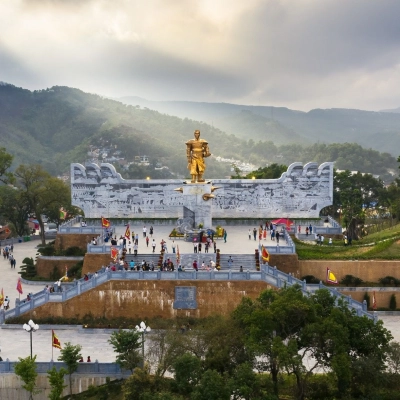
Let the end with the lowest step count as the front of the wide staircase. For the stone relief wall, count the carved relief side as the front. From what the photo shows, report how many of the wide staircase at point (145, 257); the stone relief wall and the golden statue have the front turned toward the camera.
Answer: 3

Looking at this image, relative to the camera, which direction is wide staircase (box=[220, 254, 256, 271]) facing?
toward the camera

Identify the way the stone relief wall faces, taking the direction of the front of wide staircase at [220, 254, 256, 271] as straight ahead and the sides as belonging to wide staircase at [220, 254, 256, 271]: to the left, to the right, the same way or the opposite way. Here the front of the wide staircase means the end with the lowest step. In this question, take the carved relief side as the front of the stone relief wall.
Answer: the same way

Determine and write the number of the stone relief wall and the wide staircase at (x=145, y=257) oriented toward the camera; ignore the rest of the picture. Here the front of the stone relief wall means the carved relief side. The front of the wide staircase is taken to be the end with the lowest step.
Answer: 2

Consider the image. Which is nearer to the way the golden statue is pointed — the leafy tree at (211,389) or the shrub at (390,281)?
the leafy tree

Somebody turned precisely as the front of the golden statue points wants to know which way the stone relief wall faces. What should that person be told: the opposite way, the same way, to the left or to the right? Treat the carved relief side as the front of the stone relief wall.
the same way

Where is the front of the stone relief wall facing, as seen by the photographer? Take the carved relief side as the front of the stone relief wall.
facing the viewer

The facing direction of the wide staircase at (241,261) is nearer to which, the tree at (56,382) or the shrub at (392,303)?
the tree

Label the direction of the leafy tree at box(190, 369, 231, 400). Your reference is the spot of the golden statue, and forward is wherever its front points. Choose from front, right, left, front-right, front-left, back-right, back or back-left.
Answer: front

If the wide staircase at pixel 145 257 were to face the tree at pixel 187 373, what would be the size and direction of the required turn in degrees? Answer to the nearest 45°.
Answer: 0° — it already faces it

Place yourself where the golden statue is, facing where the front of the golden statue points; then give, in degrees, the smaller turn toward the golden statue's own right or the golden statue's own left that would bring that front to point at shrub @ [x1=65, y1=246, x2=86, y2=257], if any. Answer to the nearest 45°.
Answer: approximately 90° to the golden statue's own right

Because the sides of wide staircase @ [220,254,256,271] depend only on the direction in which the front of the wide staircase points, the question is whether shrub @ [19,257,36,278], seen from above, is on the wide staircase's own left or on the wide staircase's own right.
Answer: on the wide staircase's own right

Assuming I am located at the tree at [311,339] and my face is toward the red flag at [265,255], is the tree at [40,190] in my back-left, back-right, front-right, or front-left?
front-left

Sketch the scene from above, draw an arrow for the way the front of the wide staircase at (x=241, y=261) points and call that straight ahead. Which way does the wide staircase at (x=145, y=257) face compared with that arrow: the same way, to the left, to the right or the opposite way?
the same way

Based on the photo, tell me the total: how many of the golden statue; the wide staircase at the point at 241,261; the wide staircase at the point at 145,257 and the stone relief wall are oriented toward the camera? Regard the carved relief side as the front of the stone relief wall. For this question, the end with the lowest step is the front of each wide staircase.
4

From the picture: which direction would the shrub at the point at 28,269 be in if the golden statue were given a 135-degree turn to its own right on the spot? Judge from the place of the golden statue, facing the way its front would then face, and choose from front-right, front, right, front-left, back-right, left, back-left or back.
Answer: front-left

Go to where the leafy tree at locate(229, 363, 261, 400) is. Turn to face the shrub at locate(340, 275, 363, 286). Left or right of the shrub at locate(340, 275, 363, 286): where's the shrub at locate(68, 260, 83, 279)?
left

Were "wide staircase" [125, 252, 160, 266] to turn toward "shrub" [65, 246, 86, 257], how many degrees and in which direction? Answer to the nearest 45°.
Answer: approximately 135° to its right

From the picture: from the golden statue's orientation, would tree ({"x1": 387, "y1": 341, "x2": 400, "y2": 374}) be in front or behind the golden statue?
in front

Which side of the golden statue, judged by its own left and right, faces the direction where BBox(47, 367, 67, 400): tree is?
front

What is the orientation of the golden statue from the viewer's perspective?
toward the camera
